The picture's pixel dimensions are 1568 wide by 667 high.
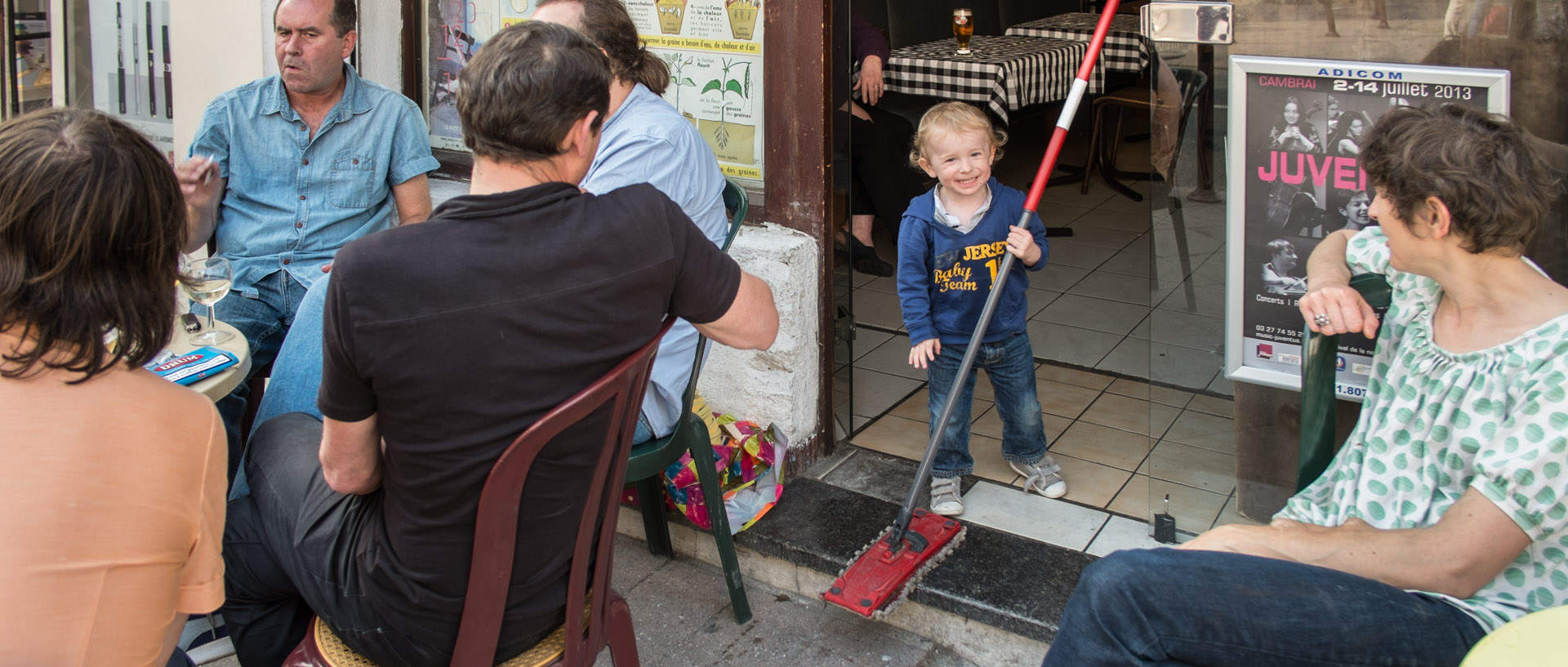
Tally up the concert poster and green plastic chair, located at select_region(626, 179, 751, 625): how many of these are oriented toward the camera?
1

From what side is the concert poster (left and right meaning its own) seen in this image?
front

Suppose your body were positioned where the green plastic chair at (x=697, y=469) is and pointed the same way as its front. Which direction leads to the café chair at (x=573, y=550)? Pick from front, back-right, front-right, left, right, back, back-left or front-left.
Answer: left

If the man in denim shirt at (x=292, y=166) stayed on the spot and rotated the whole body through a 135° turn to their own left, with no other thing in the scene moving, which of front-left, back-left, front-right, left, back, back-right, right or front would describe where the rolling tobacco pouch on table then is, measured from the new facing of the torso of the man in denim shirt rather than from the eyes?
back-right

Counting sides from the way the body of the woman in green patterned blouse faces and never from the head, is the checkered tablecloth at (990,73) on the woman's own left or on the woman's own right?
on the woman's own right

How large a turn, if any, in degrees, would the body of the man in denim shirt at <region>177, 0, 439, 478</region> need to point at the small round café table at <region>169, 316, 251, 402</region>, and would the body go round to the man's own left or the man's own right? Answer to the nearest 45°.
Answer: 0° — they already face it

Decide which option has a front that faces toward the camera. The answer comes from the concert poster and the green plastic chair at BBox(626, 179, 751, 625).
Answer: the concert poster

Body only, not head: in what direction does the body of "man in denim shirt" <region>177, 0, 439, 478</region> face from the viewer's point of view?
toward the camera

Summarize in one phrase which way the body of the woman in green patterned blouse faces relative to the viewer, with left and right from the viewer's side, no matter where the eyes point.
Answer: facing the viewer and to the left of the viewer

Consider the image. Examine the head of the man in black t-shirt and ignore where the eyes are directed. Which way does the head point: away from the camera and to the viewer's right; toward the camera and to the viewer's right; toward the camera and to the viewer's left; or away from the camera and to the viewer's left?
away from the camera and to the viewer's right

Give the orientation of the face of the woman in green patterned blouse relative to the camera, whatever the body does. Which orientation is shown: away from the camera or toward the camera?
away from the camera
